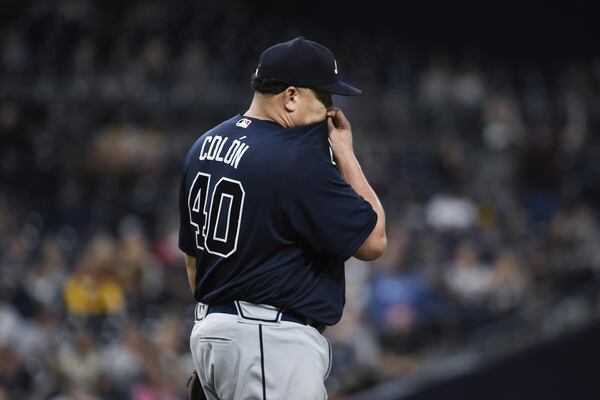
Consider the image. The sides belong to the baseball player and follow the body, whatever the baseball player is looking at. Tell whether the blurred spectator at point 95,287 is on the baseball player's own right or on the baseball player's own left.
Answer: on the baseball player's own left

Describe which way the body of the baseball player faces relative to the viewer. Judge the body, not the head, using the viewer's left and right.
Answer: facing away from the viewer and to the right of the viewer

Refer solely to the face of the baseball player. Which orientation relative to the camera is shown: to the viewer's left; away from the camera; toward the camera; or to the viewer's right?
to the viewer's right
